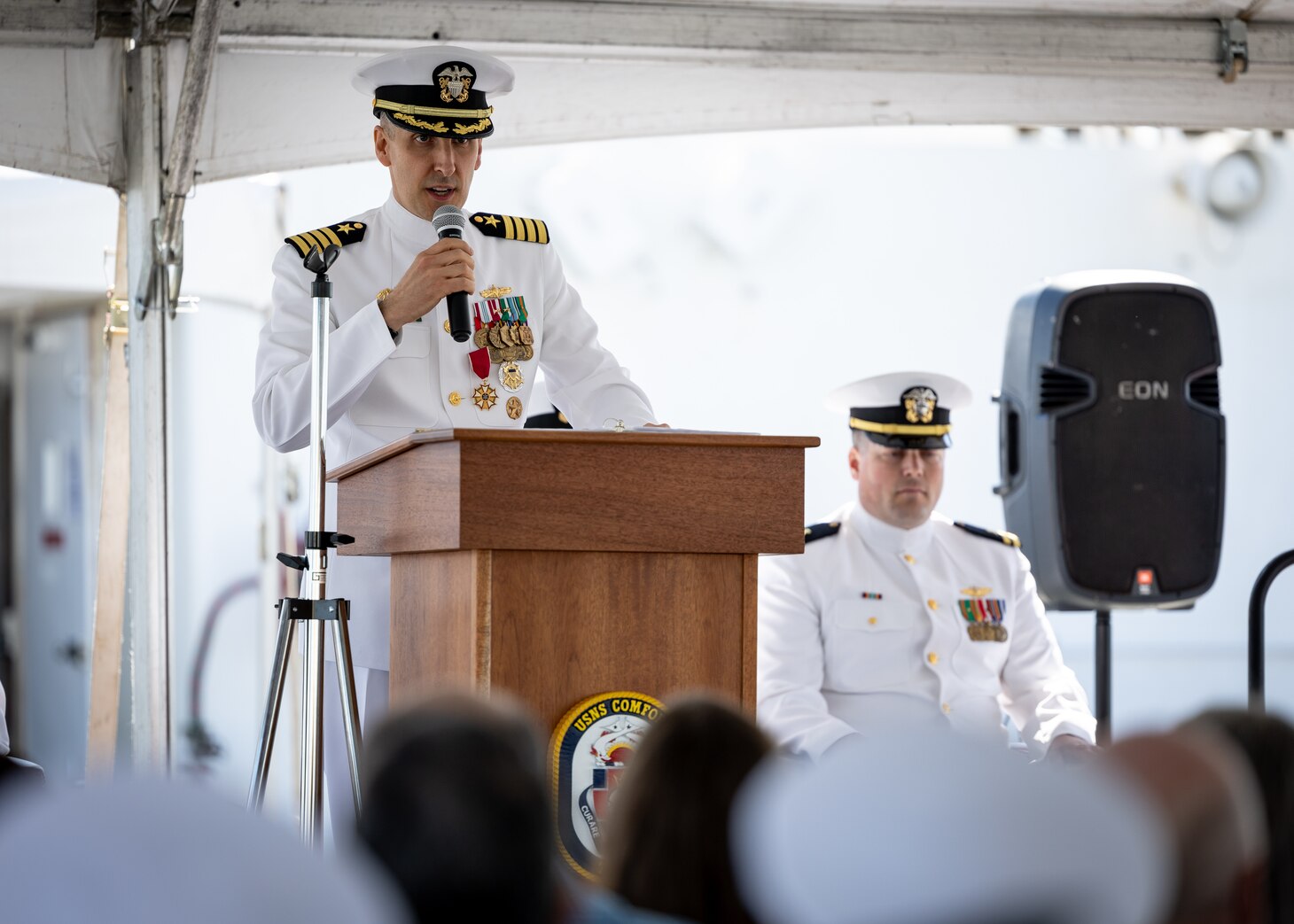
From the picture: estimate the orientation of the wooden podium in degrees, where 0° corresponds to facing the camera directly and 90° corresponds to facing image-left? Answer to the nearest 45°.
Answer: approximately 315°

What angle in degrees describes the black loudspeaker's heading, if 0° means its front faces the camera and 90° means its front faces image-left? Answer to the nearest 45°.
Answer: approximately 315°

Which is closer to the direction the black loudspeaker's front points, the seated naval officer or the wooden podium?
the wooden podium

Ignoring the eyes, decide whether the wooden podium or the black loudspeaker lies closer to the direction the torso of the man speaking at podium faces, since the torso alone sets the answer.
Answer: the wooden podium

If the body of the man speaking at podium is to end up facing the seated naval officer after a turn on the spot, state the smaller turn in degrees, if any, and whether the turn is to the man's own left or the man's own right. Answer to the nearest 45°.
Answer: approximately 135° to the man's own left
